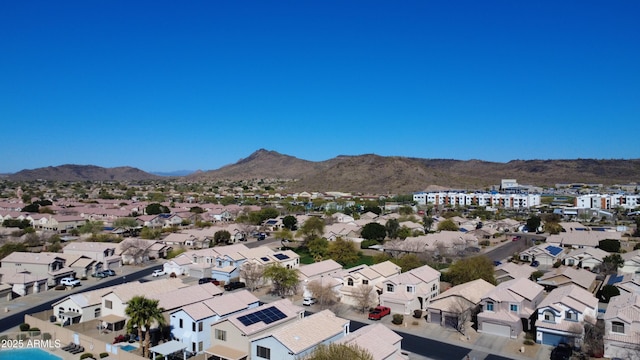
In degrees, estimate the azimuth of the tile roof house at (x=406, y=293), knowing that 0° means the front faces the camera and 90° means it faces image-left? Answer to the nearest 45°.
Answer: approximately 45°

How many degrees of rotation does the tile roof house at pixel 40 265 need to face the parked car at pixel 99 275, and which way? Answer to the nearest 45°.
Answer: approximately 45° to its left

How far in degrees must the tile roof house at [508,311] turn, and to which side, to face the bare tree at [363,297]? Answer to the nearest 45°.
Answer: approximately 45° to its right

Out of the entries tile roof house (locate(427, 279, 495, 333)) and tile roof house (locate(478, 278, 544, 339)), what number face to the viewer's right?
0

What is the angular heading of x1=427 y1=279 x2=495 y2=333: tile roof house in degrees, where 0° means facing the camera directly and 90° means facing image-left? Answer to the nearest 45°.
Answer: approximately 45°

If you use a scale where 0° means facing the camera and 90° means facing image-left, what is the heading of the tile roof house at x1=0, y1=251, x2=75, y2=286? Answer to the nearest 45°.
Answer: approximately 315°

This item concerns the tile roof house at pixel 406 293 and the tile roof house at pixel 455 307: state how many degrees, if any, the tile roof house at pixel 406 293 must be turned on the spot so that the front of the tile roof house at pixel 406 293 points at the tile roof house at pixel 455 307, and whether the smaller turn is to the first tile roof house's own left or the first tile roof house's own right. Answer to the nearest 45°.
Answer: approximately 90° to the first tile roof house's own left

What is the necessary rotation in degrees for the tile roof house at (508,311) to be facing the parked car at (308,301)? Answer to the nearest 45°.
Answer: approximately 45° to its right
